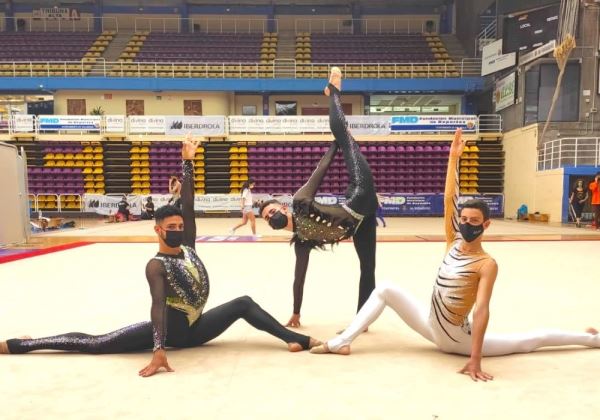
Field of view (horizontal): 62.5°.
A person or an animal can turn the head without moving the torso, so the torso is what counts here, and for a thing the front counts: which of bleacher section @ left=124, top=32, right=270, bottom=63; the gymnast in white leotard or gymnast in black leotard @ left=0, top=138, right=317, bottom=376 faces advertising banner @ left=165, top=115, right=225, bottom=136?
the bleacher section

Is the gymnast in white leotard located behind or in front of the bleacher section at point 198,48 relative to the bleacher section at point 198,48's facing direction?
in front

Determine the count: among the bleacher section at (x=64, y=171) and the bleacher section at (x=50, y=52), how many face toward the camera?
2

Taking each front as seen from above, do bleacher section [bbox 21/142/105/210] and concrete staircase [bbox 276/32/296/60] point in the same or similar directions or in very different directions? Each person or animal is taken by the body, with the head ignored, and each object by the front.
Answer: same or similar directions

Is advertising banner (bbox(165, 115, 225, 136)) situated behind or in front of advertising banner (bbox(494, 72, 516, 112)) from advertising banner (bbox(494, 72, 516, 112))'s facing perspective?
in front

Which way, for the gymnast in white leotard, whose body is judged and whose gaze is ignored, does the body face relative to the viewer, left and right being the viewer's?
facing the viewer and to the left of the viewer

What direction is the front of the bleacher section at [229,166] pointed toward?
toward the camera

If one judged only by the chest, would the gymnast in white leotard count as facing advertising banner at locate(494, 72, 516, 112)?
no

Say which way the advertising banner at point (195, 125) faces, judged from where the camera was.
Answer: facing the viewer

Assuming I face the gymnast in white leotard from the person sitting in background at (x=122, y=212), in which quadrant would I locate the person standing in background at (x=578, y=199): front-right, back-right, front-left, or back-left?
front-left

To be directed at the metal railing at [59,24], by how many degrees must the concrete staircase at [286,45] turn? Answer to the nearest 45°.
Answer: approximately 90° to its right

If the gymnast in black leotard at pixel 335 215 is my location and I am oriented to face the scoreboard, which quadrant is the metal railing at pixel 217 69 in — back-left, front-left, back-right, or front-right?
front-left

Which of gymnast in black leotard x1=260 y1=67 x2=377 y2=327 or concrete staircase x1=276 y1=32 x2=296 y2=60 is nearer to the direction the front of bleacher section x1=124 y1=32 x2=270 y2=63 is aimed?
the gymnast in black leotard

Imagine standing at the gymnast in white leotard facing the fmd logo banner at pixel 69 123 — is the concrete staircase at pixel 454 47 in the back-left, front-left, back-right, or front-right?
front-right

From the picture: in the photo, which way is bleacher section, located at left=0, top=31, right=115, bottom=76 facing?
toward the camera

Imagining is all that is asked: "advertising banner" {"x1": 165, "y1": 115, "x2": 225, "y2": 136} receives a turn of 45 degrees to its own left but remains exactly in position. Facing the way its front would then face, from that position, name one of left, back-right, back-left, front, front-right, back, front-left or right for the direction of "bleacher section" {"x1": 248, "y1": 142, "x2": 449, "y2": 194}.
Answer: front-left
